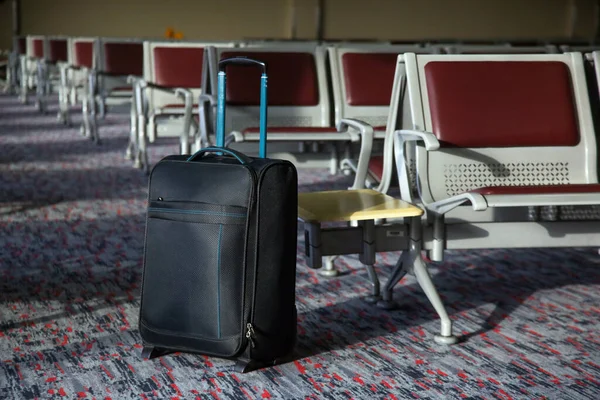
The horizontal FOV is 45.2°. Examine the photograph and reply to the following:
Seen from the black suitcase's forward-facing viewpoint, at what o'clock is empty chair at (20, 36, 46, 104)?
The empty chair is roughly at 4 o'clock from the black suitcase.

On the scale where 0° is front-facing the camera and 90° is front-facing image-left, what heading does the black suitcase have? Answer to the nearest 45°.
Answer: approximately 45°

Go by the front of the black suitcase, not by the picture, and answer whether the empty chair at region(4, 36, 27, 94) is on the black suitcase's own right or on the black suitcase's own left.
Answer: on the black suitcase's own right

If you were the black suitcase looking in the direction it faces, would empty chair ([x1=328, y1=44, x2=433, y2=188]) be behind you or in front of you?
behind

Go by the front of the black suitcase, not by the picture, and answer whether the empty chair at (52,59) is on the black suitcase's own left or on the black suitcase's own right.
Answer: on the black suitcase's own right

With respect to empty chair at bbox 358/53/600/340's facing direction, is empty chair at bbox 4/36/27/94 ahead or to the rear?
to the rear

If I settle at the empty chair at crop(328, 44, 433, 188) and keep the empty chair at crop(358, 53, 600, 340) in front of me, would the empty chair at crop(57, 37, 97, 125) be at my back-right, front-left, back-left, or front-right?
back-right
